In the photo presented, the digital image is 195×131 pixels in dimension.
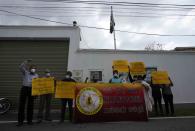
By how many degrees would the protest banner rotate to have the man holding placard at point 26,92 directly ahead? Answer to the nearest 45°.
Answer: approximately 90° to its right

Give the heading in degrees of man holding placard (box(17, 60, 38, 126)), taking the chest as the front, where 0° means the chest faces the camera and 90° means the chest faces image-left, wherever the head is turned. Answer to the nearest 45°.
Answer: approximately 315°

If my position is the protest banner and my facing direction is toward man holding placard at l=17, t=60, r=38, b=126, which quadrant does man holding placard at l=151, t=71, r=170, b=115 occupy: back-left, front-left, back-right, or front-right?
back-right

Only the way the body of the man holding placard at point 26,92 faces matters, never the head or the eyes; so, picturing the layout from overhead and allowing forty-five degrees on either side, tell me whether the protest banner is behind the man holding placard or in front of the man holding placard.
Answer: in front

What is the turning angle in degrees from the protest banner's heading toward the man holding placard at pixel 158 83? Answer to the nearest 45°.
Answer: approximately 135° to its left

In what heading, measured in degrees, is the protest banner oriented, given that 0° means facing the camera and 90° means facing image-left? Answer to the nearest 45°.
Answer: approximately 0°
